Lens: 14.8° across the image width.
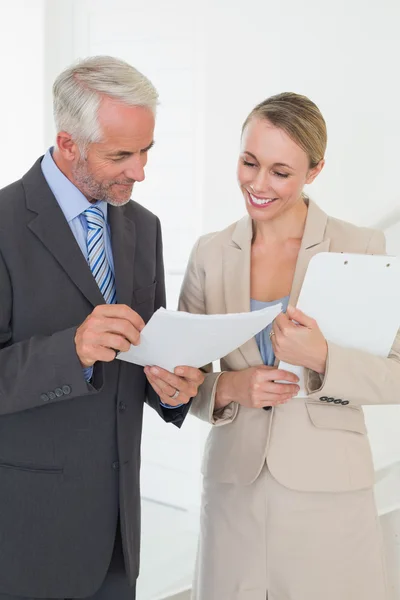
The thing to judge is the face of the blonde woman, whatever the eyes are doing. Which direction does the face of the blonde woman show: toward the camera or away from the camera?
toward the camera

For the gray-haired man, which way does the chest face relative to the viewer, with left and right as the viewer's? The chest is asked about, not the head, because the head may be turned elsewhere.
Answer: facing the viewer and to the right of the viewer

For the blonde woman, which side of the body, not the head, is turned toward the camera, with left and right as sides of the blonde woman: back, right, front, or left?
front

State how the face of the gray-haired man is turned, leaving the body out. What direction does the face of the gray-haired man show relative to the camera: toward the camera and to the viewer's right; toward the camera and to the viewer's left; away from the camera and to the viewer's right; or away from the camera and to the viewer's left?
toward the camera and to the viewer's right

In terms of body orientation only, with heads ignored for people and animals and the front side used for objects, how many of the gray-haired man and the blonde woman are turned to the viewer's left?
0
